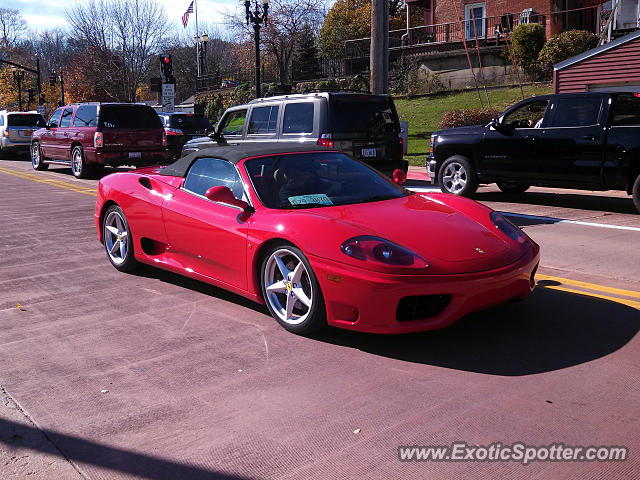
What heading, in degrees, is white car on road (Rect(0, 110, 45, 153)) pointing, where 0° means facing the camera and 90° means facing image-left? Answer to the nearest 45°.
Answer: approximately 135°

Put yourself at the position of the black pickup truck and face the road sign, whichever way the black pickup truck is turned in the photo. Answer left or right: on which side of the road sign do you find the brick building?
right

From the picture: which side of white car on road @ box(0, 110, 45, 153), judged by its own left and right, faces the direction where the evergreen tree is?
right

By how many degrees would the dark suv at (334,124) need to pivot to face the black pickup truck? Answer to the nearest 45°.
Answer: approximately 135° to its right

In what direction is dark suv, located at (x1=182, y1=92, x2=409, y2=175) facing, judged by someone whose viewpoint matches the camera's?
facing away from the viewer and to the left of the viewer
